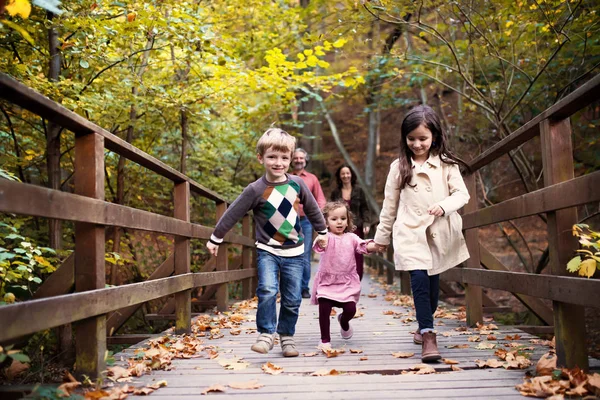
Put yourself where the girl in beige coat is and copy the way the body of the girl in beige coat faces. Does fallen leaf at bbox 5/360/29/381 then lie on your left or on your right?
on your right

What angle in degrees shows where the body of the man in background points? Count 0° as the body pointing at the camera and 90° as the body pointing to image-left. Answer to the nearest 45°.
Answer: approximately 0°

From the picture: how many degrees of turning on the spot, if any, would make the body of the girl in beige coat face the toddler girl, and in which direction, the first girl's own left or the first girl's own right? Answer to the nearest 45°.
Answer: approximately 135° to the first girl's own right

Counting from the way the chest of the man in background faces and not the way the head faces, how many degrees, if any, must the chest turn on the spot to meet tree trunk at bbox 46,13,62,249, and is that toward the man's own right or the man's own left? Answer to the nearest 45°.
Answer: approximately 45° to the man's own right

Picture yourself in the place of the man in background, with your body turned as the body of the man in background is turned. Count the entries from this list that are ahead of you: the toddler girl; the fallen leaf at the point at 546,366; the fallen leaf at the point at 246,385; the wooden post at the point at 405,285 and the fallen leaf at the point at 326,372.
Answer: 4

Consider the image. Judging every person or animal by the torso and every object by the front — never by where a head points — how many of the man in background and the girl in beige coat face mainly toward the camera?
2

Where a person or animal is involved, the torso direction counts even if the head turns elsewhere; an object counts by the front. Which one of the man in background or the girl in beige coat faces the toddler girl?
the man in background
